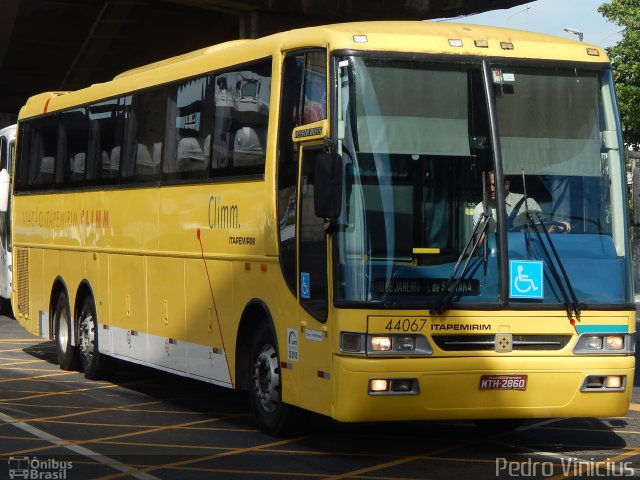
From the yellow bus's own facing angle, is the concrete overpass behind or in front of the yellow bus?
behind

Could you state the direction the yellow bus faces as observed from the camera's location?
facing the viewer and to the right of the viewer
